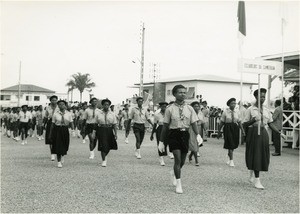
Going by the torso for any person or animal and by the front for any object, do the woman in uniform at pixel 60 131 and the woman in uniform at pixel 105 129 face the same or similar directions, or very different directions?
same or similar directions

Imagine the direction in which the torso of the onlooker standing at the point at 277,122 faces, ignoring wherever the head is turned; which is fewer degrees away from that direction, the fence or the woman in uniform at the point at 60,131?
the woman in uniform

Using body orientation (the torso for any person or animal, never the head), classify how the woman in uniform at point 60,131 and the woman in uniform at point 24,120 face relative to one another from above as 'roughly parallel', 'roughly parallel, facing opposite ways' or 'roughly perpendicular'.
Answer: roughly parallel

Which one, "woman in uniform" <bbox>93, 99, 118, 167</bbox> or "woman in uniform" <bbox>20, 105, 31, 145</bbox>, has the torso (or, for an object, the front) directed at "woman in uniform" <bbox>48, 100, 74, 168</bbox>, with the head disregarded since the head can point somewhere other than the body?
"woman in uniform" <bbox>20, 105, 31, 145</bbox>

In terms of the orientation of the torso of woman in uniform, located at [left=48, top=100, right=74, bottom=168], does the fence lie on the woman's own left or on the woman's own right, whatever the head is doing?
on the woman's own left

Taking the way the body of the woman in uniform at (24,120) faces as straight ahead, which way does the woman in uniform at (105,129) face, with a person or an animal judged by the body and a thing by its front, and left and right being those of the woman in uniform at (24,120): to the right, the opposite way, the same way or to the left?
the same way

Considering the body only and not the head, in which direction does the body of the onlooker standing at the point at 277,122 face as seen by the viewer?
to the viewer's left

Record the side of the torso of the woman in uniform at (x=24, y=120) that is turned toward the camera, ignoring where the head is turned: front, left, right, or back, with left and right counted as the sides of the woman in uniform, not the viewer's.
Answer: front

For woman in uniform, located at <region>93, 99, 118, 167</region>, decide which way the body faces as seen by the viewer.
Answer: toward the camera

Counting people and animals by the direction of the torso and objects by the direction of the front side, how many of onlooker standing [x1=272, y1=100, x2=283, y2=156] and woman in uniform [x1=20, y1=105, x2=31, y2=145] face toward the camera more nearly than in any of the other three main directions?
1

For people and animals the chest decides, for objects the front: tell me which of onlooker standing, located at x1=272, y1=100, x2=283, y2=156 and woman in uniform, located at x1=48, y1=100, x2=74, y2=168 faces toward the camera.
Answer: the woman in uniform

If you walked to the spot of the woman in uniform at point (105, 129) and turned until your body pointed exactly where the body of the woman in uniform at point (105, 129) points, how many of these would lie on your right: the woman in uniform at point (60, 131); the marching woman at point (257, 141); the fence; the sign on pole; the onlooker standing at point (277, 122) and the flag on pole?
1

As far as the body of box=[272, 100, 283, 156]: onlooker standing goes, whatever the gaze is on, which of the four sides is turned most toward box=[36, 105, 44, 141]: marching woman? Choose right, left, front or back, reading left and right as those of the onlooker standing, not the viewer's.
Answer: front

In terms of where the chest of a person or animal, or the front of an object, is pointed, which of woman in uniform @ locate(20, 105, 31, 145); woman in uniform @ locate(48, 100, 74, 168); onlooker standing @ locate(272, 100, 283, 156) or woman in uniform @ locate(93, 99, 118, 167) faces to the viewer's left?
the onlooker standing

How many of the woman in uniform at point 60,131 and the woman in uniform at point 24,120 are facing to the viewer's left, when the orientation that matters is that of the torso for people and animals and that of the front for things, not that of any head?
0

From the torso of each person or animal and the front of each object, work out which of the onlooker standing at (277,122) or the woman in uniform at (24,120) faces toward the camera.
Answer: the woman in uniform

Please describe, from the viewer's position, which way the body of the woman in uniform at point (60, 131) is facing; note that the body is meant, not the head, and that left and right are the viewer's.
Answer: facing the viewer

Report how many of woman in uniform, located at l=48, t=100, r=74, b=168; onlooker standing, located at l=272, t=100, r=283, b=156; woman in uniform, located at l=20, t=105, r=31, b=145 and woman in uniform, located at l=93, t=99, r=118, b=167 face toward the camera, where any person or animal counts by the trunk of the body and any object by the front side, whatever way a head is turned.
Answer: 3
